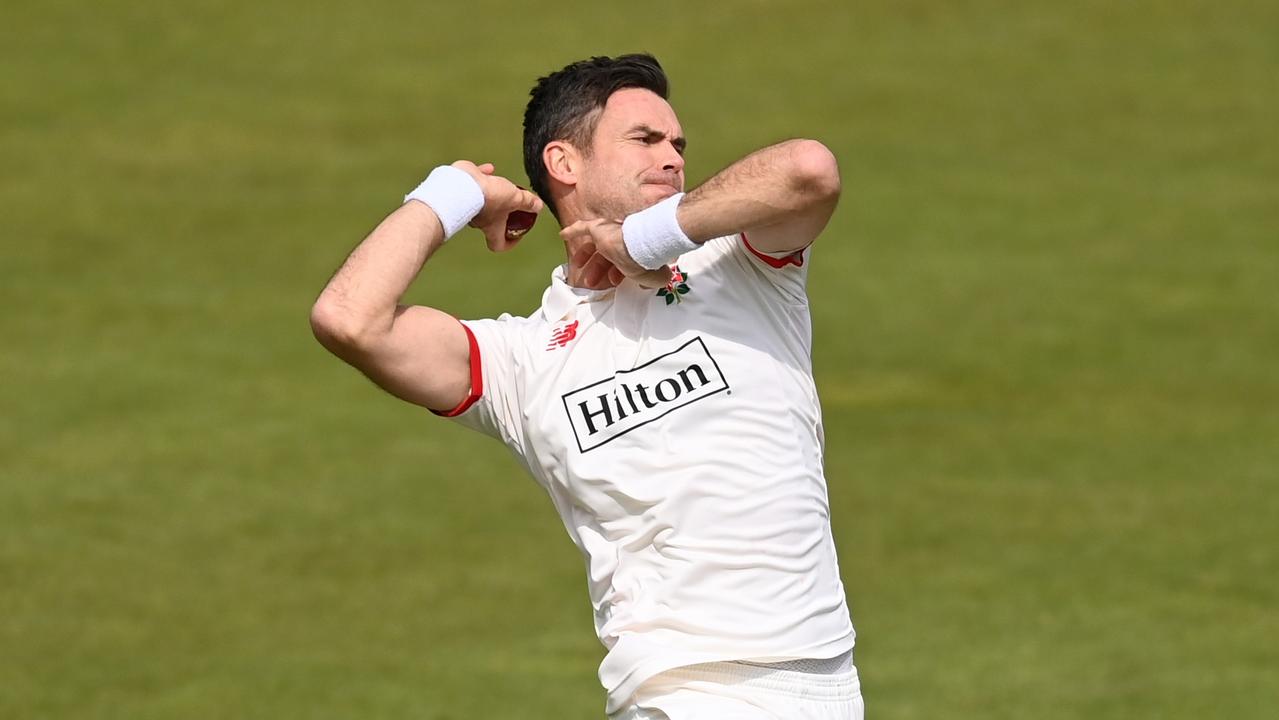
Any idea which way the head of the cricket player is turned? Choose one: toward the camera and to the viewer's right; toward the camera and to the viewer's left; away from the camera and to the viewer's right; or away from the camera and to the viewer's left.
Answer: toward the camera and to the viewer's right

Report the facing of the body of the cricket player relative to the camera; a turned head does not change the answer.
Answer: toward the camera
